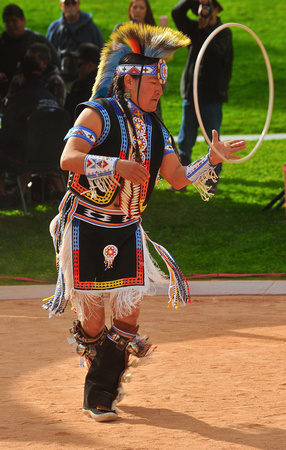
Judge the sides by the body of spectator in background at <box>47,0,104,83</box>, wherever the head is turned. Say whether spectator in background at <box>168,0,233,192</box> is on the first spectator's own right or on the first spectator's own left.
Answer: on the first spectator's own left

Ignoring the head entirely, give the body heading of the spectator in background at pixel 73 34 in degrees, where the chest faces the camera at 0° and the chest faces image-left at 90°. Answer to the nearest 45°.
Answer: approximately 0°

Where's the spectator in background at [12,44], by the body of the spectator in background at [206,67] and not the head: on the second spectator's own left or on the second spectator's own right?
on the second spectator's own right

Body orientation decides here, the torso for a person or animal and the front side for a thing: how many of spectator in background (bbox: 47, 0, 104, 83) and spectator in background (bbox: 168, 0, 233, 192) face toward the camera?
2

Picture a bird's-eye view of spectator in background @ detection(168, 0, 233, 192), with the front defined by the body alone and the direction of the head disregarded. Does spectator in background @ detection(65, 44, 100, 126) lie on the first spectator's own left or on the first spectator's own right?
on the first spectator's own right

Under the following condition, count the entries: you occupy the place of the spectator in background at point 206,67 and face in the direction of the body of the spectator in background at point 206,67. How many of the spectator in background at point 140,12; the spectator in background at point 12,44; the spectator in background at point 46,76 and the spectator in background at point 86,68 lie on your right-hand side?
4

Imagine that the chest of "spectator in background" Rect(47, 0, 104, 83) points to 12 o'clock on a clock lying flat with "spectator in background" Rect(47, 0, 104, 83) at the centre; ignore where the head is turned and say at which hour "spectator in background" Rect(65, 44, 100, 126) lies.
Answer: "spectator in background" Rect(65, 44, 100, 126) is roughly at 12 o'clock from "spectator in background" Rect(47, 0, 104, 83).
